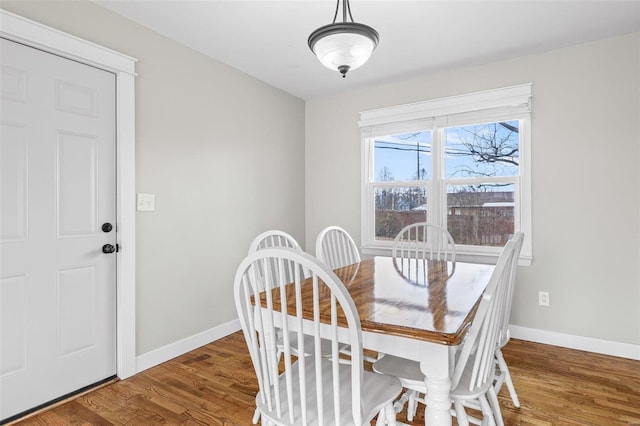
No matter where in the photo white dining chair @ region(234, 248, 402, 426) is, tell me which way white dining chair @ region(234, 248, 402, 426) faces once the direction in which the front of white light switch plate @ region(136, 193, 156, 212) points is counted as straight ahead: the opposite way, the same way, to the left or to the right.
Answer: to the left

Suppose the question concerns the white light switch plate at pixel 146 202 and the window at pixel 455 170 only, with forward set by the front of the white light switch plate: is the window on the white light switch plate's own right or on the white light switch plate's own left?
on the white light switch plate's own left

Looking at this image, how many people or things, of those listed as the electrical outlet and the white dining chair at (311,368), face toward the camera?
1

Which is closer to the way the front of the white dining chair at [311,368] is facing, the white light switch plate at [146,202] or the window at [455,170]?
the window

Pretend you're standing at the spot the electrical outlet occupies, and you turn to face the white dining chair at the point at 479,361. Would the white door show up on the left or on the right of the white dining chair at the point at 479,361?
right

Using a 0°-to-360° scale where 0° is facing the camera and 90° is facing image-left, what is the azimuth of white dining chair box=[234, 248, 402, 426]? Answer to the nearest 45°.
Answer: approximately 225°

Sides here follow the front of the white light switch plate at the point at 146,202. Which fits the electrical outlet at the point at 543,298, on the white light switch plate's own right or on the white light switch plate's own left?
on the white light switch plate's own left

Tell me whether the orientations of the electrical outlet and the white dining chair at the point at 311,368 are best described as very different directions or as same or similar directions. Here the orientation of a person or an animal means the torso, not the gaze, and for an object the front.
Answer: very different directions
